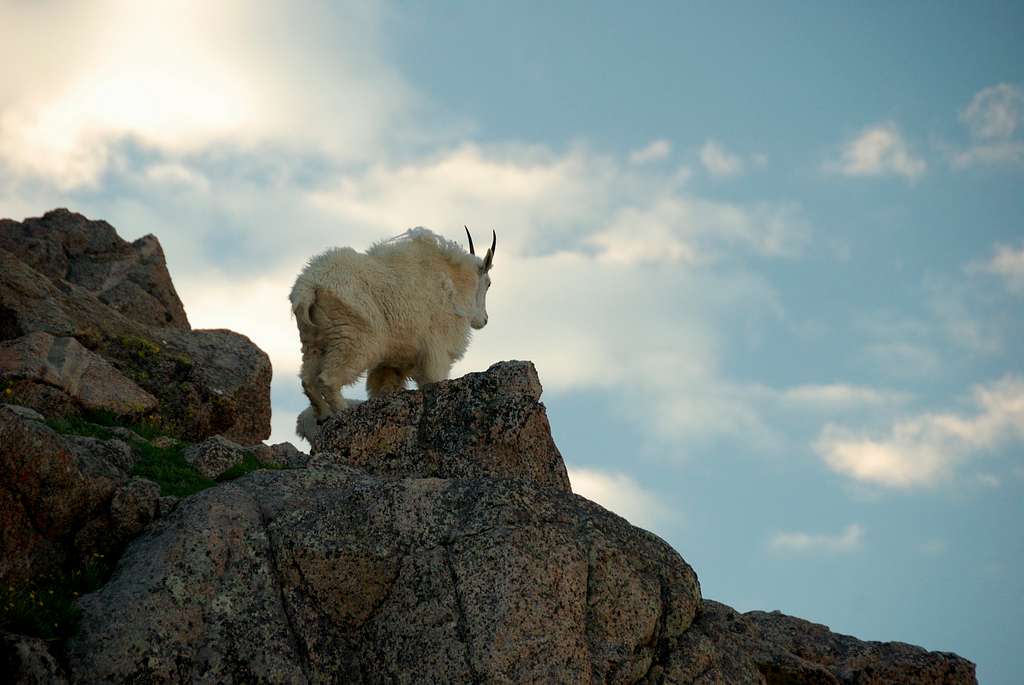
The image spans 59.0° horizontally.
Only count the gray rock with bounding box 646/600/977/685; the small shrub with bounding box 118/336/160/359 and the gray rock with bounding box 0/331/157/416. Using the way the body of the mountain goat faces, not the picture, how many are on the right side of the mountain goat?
1

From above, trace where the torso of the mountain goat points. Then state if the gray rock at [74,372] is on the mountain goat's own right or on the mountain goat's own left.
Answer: on the mountain goat's own left

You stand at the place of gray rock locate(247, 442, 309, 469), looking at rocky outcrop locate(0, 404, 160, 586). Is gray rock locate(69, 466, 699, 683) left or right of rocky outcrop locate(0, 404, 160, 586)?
left

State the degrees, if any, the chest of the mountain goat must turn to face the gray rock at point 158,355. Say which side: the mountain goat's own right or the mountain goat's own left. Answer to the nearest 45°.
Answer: approximately 90° to the mountain goat's own left

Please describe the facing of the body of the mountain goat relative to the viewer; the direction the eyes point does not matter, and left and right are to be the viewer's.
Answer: facing away from the viewer and to the right of the viewer

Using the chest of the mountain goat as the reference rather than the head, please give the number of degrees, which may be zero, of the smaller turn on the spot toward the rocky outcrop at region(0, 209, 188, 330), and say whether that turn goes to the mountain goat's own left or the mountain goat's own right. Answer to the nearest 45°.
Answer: approximately 90° to the mountain goat's own left

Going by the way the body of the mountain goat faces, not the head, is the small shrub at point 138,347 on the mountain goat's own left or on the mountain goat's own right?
on the mountain goat's own left

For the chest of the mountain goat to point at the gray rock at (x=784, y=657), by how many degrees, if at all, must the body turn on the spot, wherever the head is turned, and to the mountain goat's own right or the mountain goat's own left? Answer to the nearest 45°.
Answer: approximately 90° to the mountain goat's own right
